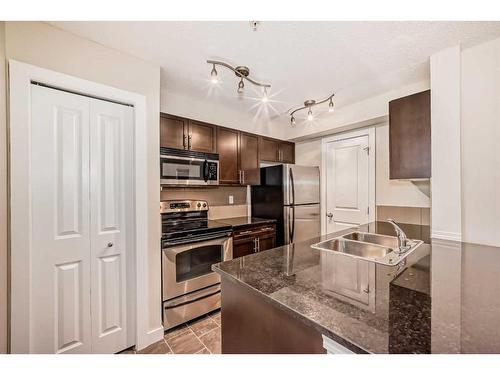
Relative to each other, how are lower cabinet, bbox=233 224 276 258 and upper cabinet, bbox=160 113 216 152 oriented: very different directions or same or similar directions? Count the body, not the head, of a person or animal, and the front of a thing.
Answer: same or similar directions

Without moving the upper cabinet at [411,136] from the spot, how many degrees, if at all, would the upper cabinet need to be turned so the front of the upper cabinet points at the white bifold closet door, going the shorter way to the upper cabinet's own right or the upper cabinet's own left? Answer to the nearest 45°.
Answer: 0° — it already faces it

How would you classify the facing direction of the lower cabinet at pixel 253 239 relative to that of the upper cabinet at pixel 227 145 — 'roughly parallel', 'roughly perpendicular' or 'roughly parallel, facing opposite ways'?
roughly parallel

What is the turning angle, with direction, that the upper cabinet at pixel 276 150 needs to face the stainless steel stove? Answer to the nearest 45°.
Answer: approximately 90° to its right

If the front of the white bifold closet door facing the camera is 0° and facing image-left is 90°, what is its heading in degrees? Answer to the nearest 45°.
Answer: approximately 315°

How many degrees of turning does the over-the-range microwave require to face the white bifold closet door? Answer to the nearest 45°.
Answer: approximately 90° to its right

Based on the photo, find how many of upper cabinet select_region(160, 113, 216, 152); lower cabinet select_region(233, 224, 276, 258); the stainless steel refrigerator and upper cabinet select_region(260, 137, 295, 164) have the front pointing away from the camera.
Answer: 0

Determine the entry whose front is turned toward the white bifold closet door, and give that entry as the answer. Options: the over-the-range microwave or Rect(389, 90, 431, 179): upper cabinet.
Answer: the upper cabinet

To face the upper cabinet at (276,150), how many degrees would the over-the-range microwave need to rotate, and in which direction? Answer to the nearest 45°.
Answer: approximately 90° to its left

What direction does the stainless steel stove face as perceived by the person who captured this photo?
facing the viewer and to the right of the viewer

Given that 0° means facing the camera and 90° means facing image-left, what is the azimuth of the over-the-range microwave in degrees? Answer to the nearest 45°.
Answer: approximately 315°

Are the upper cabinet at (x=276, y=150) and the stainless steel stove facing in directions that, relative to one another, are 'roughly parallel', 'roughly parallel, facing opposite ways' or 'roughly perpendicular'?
roughly parallel

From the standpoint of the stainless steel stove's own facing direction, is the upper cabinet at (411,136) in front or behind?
in front

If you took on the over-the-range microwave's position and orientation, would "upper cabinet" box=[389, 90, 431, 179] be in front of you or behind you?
in front

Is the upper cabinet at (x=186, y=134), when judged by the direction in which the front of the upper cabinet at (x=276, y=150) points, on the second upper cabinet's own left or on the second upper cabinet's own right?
on the second upper cabinet's own right

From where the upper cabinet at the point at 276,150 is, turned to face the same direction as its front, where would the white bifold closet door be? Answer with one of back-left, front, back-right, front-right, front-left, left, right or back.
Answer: right

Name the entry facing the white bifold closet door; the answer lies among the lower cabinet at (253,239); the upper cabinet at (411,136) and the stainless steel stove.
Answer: the upper cabinet

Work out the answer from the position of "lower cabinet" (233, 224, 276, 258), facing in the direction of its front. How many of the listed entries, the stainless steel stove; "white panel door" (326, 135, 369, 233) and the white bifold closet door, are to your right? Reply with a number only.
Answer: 2

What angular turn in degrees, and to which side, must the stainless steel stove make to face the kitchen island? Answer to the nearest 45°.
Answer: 0° — it already faces it
